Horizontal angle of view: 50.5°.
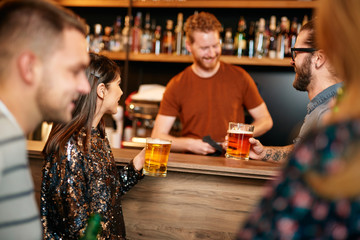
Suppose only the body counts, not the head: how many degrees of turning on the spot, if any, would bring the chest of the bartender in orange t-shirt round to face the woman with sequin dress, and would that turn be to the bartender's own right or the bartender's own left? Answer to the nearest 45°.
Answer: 0° — they already face them

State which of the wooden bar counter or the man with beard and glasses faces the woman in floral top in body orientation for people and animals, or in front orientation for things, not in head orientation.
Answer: the wooden bar counter

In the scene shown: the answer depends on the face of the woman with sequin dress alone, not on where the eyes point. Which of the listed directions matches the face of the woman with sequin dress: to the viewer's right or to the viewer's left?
to the viewer's right

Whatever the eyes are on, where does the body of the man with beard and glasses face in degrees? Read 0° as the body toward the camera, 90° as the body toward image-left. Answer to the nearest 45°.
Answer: approximately 90°

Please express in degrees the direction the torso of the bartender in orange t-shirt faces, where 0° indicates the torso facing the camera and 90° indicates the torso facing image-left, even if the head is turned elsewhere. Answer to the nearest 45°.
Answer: approximately 0°

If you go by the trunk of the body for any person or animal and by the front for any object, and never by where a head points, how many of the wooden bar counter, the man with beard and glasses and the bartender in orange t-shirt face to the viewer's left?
1

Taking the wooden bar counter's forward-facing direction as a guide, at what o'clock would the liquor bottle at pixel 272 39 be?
The liquor bottle is roughly at 7 o'clock from the wooden bar counter.

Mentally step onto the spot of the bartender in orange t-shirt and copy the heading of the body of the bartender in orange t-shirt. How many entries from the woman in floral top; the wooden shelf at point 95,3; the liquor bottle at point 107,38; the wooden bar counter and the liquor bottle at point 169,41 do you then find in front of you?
2

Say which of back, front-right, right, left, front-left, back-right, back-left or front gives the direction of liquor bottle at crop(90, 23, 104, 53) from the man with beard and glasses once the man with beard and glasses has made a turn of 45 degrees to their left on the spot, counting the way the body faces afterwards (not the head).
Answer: right

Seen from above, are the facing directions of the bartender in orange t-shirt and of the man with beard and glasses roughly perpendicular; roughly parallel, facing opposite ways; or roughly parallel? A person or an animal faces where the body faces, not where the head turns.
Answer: roughly perpendicular

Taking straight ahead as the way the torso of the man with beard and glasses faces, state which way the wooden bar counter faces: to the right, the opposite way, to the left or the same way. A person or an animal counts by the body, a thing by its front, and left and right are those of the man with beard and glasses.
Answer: to the left

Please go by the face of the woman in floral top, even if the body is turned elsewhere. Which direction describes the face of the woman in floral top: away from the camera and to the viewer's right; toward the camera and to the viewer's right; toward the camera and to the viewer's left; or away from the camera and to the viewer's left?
away from the camera and to the viewer's left
